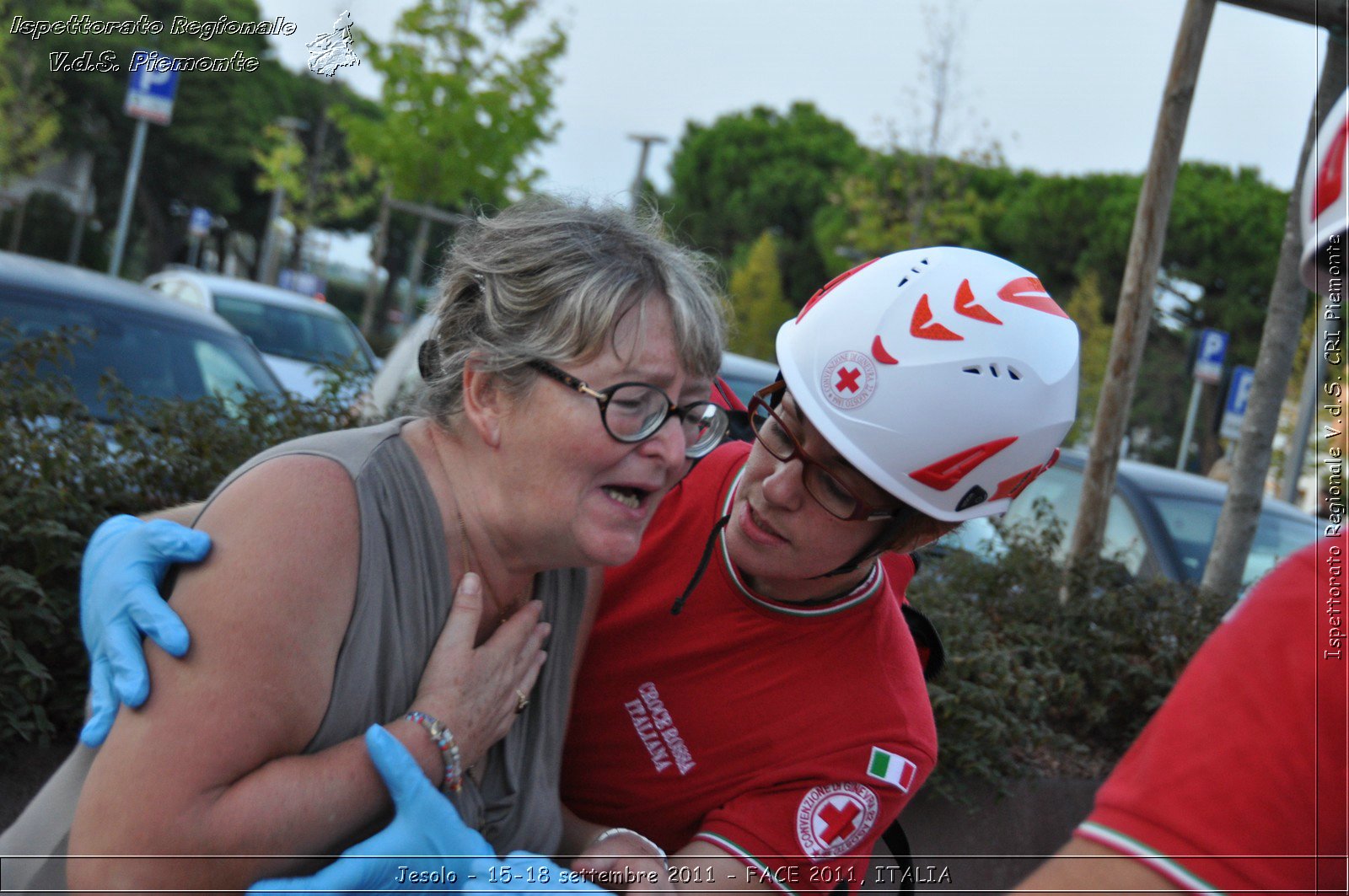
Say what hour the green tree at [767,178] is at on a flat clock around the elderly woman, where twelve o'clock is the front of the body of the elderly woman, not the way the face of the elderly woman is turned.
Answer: The green tree is roughly at 8 o'clock from the elderly woman.

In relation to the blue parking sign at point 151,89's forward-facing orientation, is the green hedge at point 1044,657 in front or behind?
in front

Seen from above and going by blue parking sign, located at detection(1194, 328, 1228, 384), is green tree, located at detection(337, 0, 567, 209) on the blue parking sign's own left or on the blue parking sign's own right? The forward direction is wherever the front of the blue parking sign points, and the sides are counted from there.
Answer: on the blue parking sign's own right

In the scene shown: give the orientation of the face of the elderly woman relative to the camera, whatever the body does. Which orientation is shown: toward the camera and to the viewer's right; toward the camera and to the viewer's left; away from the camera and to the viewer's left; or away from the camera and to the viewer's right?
toward the camera and to the viewer's right

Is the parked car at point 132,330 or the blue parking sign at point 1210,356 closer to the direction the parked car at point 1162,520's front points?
the parked car

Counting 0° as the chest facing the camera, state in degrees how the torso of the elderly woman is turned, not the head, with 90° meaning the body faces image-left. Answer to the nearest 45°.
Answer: approximately 315°

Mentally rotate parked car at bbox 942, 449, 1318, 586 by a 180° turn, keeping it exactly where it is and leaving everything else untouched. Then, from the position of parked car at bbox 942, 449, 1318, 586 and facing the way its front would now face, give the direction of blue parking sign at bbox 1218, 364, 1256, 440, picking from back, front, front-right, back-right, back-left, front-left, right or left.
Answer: front-left

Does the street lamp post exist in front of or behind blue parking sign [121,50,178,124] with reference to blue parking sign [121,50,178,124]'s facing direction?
behind

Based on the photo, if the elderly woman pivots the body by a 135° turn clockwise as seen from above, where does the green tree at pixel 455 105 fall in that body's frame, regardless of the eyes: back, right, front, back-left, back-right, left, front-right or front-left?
right

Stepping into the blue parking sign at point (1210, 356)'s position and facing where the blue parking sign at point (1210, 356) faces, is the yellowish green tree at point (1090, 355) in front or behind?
behind

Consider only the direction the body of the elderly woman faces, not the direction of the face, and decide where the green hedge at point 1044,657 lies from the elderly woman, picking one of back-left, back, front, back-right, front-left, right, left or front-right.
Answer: left

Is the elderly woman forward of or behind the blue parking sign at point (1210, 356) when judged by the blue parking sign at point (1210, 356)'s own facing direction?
forward

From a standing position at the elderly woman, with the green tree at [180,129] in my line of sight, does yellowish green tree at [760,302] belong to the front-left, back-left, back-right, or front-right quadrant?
front-right

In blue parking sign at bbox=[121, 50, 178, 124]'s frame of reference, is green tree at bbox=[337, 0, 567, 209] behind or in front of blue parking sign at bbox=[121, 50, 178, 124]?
behind

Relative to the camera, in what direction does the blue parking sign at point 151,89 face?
facing the viewer

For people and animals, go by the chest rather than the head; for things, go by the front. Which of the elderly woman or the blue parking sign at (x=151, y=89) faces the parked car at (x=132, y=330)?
the blue parking sign

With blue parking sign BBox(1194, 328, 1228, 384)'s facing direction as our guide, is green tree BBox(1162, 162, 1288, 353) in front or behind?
behind

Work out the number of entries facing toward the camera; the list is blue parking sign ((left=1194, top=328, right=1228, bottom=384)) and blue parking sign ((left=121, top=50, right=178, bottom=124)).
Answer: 2

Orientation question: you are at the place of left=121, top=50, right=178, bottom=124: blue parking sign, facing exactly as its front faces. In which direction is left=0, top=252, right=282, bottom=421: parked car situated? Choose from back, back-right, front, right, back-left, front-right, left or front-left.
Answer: front
